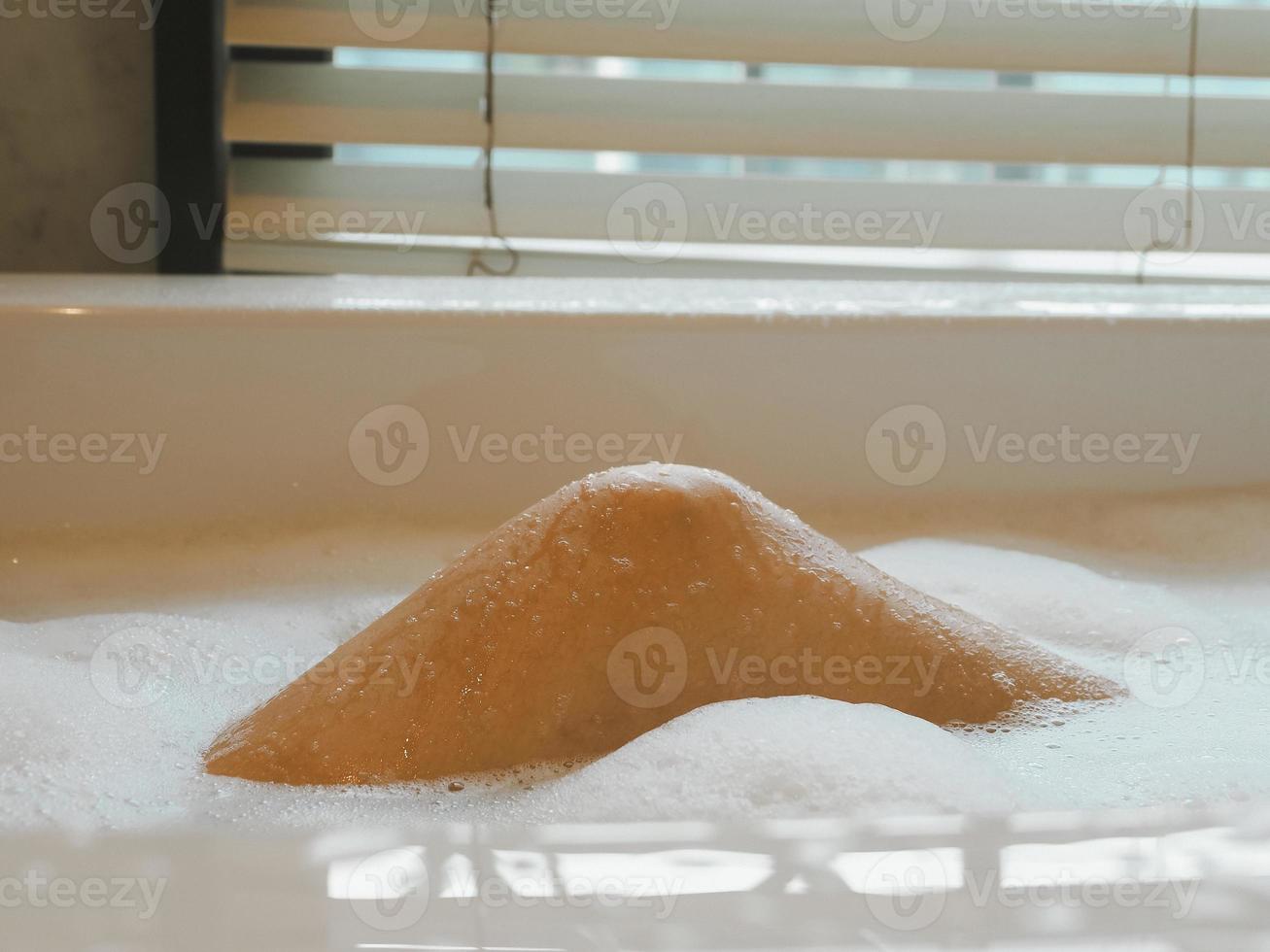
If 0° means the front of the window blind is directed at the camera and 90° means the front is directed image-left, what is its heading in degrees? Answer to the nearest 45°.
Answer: approximately 0°
